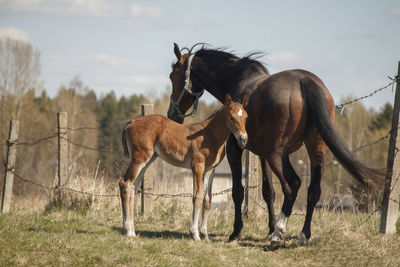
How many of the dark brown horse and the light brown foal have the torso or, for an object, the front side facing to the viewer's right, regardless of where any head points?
1

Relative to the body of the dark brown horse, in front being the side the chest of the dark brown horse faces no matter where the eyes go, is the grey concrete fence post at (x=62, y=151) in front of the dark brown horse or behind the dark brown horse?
in front

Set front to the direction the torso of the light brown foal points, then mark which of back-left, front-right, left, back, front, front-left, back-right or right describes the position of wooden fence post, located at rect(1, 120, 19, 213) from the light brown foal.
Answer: back-left

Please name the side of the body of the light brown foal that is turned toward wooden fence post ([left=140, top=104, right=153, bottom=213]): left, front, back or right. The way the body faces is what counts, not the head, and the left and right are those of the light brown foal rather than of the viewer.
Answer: left

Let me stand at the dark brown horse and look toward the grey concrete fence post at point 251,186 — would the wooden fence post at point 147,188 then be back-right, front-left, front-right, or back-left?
front-left

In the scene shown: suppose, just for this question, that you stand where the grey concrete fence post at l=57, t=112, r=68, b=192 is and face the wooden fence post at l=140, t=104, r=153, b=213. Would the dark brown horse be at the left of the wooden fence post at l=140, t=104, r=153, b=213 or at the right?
right

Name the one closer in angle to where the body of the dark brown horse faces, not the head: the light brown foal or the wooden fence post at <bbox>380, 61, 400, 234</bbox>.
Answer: the light brown foal

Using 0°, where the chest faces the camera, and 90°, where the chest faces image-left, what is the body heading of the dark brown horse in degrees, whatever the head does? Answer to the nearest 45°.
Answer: approximately 135°

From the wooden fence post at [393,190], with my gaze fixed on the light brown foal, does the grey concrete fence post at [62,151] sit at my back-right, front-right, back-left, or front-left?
front-right

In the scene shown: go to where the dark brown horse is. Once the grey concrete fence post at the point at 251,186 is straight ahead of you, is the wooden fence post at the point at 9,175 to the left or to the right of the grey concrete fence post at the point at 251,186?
left

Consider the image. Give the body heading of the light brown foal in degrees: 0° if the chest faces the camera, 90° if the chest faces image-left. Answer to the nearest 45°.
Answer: approximately 270°

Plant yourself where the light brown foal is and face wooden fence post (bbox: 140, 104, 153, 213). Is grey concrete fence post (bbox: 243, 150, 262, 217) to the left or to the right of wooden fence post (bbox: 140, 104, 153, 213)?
right
